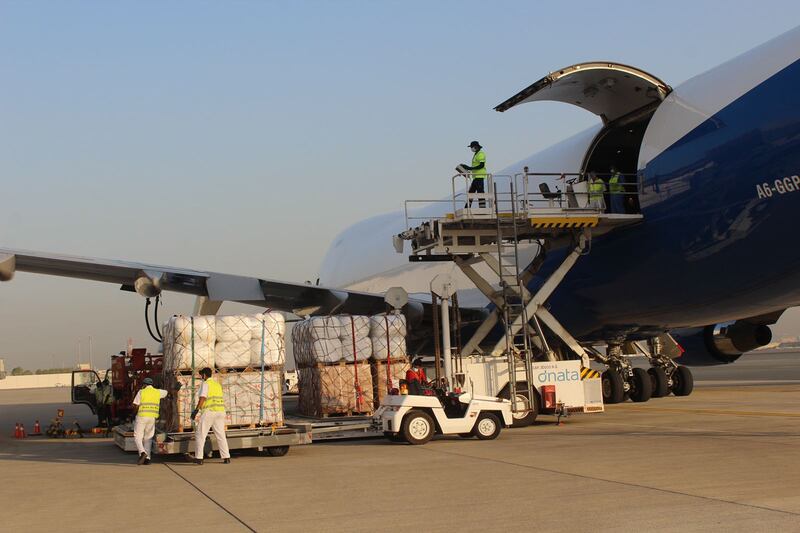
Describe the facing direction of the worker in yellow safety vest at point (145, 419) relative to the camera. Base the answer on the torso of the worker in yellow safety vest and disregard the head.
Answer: away from the camera

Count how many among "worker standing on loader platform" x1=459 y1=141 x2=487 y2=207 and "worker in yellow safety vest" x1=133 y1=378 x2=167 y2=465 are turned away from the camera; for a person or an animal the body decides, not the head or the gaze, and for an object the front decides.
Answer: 1

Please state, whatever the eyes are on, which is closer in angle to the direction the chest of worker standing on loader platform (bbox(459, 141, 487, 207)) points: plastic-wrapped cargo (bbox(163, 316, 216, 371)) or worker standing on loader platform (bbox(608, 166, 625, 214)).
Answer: the plastic-wrapped cargo

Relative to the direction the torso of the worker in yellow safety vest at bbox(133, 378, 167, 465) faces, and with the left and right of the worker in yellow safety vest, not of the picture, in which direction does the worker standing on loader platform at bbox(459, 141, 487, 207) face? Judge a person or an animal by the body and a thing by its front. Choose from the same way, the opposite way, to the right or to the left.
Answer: to the left

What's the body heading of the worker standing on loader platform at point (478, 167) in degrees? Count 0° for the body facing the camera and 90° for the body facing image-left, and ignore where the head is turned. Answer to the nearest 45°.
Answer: approximately 90°

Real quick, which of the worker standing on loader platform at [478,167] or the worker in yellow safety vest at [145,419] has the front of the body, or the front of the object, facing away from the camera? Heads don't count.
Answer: the worker in yellow safety vest
